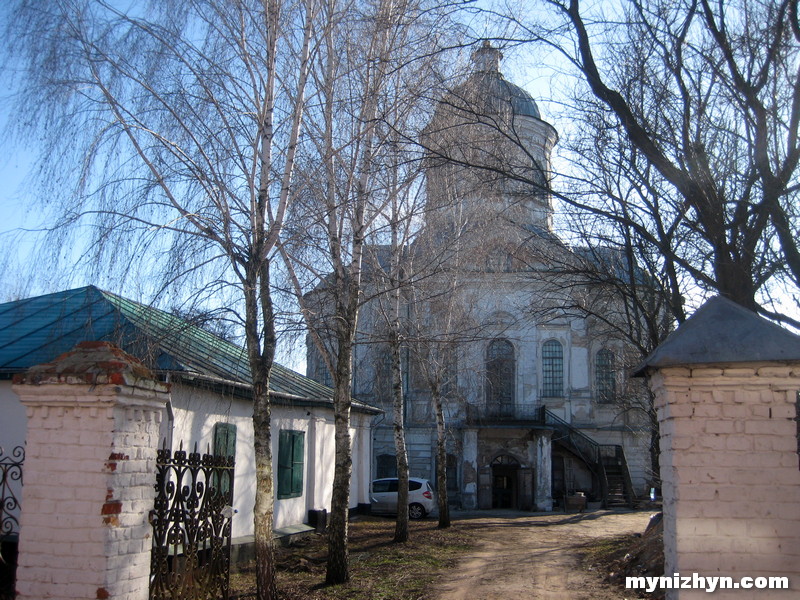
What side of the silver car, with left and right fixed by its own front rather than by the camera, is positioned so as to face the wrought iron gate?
left

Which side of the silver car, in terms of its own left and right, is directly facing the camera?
left

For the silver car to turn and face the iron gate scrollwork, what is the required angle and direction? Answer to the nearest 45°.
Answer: approximately 90° to its left

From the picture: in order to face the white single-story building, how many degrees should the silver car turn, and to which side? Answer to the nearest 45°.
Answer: approximately 90° to its left

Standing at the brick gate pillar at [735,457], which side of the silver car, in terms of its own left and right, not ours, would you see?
left
